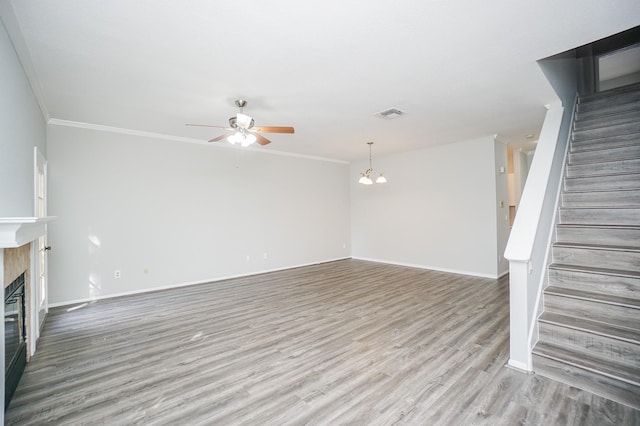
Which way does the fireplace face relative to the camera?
to the viewer's right

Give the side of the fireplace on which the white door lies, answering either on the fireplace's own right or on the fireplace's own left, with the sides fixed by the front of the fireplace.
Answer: on the fireplace's own left

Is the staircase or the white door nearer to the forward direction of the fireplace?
the staircase

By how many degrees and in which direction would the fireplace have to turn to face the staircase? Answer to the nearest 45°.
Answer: approximately 45° to its right
